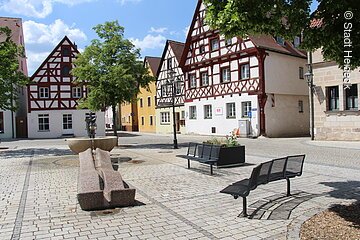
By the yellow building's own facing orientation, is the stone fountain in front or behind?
in front

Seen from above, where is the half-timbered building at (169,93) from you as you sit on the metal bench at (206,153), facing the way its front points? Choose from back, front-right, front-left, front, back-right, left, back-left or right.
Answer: back-right

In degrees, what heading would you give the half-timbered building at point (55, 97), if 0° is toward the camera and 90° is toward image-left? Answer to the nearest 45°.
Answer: approximately 0°

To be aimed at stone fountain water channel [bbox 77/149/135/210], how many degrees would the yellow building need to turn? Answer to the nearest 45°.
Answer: approximately 45° to its left

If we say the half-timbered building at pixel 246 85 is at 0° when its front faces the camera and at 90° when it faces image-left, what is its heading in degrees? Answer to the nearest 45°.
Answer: approximately 45°

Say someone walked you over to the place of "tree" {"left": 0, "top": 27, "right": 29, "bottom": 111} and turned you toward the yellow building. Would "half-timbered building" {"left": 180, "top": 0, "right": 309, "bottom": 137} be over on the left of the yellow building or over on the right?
right

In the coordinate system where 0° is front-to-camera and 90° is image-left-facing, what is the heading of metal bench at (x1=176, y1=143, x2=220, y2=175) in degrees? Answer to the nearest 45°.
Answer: approximately 45°

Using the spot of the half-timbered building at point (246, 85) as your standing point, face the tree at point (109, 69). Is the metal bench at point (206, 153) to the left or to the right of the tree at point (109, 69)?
left

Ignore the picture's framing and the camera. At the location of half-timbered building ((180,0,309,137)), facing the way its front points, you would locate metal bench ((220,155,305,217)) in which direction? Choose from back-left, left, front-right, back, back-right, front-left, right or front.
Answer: front-left
